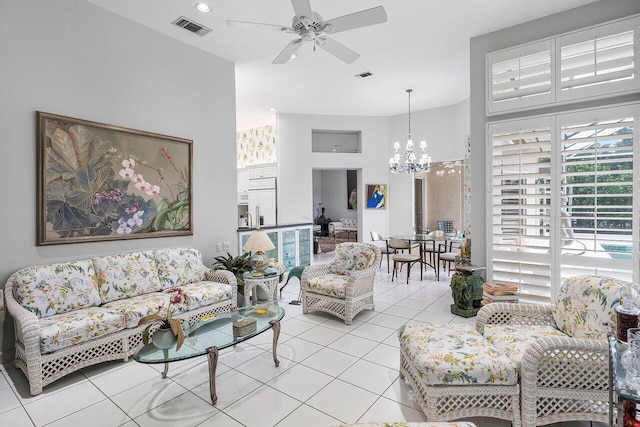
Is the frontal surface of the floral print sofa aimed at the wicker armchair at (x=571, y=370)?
yes

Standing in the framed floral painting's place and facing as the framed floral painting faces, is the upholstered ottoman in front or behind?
in front

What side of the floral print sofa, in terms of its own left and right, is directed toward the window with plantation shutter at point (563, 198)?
front

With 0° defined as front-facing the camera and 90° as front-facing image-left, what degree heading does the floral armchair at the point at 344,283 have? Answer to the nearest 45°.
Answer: approximately 45°

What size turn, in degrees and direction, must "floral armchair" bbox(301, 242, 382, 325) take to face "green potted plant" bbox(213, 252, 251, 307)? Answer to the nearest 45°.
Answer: approximately 45° to its right

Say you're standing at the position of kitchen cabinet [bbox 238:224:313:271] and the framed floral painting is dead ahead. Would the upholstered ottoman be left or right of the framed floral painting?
left

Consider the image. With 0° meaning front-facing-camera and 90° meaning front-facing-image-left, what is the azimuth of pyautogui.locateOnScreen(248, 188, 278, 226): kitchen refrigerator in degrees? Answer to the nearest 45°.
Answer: approximately 0°

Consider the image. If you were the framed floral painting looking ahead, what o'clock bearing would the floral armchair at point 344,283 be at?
The floral armchair is roughly at 11 o'clock from the framed floral painting.

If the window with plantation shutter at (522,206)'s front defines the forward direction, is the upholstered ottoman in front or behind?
in front

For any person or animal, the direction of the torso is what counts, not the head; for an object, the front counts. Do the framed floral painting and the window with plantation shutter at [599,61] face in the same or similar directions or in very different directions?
very different directions

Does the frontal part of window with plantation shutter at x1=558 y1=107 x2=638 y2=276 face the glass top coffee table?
yes

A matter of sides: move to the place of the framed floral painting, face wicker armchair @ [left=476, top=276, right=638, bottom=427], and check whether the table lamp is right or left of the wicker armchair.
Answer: left

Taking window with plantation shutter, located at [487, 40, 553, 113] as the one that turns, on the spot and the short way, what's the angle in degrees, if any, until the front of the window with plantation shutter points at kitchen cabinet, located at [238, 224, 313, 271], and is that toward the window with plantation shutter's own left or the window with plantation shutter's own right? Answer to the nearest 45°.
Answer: approximately 45° to the window with plantation shutter's own right

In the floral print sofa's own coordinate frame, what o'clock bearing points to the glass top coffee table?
The glass top coffee table is roughly at 12 o'clock from the floral print sofa.
